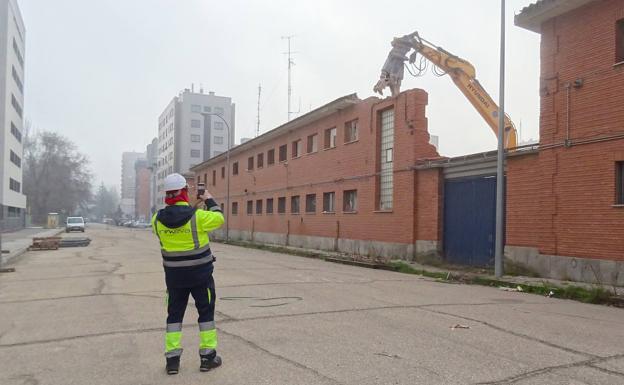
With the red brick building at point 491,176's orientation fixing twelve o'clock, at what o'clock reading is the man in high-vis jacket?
The man in high-vis jacket is roughly at 11 o'clock from the red brick building.

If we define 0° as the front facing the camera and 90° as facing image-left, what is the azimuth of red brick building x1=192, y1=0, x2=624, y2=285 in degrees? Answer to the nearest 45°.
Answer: approximately 45°
